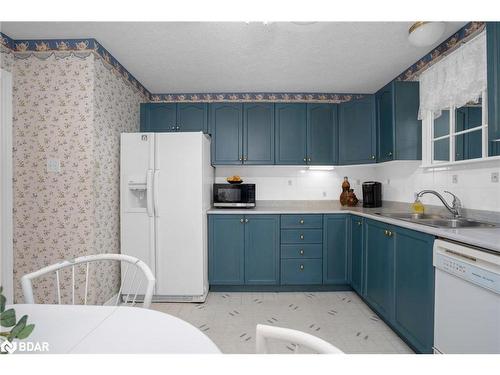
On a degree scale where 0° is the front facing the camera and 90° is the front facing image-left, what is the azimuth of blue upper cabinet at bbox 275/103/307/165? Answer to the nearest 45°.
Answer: approximately 0°

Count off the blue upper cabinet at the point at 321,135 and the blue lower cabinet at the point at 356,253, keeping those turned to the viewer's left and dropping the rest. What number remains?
1

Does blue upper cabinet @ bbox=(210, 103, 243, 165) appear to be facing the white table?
yes

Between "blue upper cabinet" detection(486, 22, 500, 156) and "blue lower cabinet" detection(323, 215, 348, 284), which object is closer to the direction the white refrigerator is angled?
the blue upper cabinet

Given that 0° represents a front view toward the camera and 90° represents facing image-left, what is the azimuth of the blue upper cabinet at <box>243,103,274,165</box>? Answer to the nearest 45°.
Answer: approximately 0°

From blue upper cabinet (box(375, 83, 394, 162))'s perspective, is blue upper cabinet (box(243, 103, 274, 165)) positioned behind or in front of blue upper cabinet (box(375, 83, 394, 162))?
in front

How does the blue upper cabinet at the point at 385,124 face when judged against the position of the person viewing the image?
facing to the left of the viewer

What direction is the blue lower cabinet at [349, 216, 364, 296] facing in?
to the viewer's left

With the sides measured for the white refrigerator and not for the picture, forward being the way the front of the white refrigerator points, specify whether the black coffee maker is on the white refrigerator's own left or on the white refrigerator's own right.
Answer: on the white refrigerator's own left

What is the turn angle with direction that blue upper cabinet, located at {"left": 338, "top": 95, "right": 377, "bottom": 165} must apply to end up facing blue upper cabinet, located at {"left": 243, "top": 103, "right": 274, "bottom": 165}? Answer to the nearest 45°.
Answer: approximately 45° to its right
